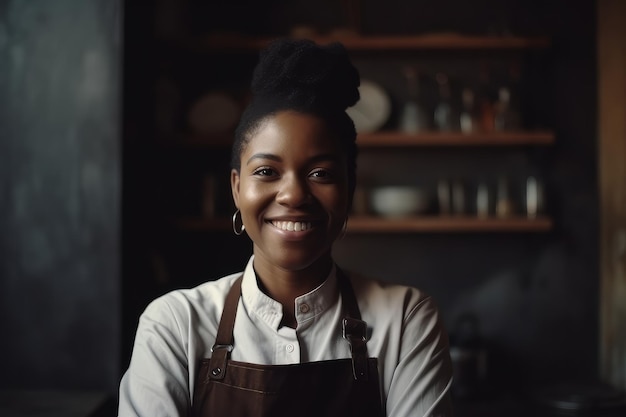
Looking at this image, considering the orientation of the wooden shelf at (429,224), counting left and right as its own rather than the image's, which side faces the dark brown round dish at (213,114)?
right

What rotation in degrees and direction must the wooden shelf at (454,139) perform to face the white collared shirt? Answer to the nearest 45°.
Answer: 0° — it already faces it

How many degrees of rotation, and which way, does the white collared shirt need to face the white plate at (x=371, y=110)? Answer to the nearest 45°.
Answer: approximately 180°

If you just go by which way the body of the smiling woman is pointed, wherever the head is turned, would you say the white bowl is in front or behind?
behind
